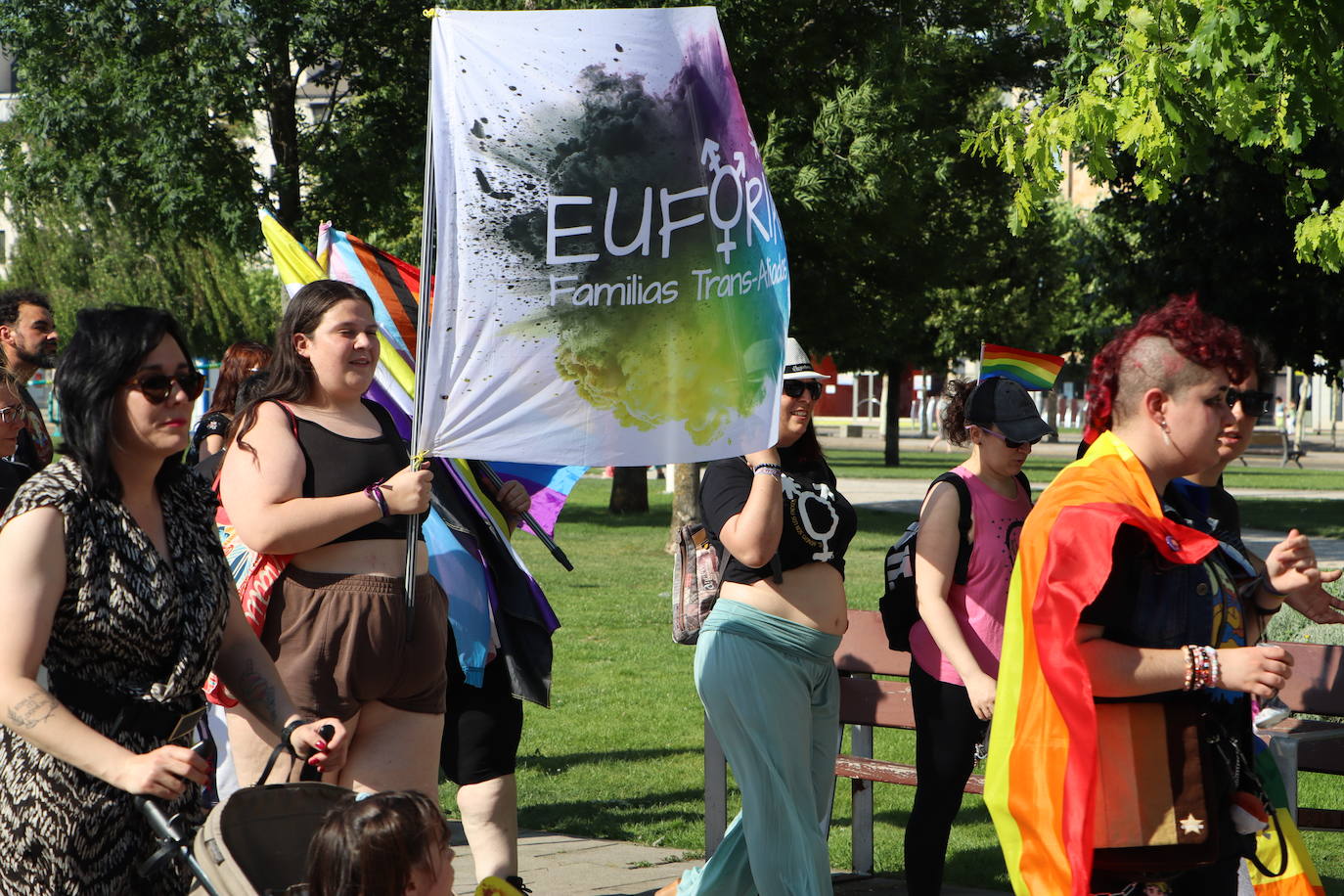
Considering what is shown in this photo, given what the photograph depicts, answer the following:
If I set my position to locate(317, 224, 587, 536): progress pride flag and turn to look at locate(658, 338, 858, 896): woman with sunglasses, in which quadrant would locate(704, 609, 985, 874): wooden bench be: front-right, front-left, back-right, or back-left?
front-left

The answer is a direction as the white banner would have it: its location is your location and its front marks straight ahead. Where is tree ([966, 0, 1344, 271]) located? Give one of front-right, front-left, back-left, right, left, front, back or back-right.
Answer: back-left

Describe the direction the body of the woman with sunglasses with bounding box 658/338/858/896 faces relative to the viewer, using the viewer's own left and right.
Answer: facing the viewer and to the right of the viewer

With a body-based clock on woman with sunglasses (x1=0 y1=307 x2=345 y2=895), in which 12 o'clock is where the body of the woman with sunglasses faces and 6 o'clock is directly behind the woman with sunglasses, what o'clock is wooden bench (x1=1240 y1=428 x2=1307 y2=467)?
The wooden bench is roughly at 9 o'clock from the woman with sunglasses.

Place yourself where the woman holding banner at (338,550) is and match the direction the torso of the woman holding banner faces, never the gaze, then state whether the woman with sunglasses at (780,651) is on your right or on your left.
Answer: on your left

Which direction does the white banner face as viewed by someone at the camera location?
facing the viewer

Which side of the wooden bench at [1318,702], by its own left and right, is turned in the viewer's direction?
front

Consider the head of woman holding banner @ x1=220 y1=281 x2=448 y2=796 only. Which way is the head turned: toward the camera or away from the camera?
toward the camera

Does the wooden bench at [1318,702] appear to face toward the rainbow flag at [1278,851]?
yes

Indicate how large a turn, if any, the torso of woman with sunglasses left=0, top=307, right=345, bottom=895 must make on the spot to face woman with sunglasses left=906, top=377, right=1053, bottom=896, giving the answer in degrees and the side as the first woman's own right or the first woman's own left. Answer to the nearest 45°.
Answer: approximately 90° to the first woman's own left

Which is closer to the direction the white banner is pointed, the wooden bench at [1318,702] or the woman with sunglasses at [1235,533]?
the woman with sunglasses

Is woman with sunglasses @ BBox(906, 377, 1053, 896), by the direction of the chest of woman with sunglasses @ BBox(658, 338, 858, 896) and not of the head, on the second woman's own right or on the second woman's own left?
on the second woman's own left

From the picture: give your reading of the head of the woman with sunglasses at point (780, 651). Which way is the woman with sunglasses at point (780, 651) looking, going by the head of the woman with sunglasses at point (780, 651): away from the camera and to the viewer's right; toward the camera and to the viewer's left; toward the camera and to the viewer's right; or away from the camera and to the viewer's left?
toward the camera and to the viewer's right

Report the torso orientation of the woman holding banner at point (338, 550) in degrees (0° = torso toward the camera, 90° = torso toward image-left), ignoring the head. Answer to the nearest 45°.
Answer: approximately 315°

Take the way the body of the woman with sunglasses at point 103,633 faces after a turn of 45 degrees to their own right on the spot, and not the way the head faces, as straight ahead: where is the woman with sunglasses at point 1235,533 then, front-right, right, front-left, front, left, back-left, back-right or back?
left

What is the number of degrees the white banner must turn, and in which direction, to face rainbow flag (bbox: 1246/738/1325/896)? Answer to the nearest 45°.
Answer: approximately 90° to its left
